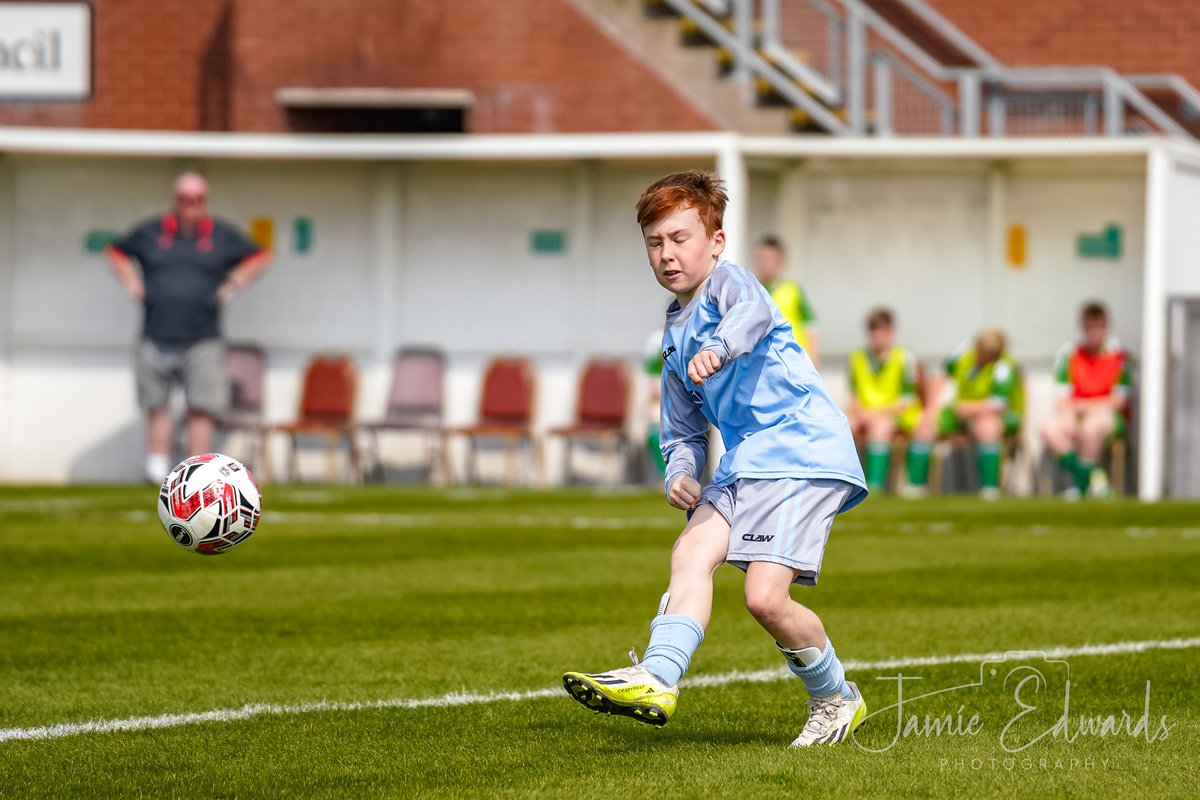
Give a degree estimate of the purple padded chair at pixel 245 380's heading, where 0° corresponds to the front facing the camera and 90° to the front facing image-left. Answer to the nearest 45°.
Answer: approximately 45°

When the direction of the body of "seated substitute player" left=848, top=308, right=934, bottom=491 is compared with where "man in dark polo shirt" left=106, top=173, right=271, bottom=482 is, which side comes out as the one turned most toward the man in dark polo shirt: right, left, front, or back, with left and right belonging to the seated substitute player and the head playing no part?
right

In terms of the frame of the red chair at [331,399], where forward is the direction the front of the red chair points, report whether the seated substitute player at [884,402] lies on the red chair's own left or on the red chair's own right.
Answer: on the red chair's own left

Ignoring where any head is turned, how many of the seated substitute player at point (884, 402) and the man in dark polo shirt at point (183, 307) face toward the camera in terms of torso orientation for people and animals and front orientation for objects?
2

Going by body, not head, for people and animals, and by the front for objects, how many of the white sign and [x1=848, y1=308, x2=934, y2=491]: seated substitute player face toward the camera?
2

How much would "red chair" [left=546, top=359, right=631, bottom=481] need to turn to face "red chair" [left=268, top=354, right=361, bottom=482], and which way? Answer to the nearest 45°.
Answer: approximately 45° to its right
